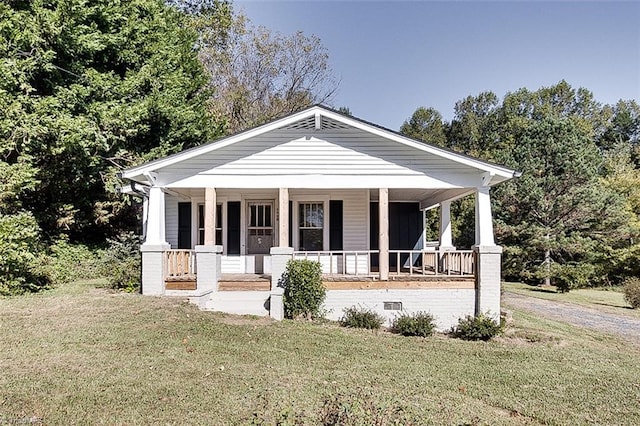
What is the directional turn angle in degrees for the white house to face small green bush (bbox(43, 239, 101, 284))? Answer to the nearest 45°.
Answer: approximately 135° to its right

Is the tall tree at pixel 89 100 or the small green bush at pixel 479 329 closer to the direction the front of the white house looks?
the small green bush

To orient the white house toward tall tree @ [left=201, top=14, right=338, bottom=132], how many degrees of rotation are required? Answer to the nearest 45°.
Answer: approximately 180°

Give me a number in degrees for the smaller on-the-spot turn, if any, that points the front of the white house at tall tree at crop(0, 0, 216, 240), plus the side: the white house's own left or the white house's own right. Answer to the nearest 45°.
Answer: approximately 135° to the white house's own right

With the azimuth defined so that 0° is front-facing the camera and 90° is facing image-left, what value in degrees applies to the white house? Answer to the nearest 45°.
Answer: approximately 0°

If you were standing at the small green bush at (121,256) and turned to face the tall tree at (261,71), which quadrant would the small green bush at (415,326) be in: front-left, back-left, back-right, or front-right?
back-right

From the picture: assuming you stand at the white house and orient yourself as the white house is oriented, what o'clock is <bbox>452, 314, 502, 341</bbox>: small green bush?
The small green bush is roughly at 10 o'clock from the white house.

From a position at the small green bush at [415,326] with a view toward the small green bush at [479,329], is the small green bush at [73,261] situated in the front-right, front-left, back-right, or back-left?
back-left
